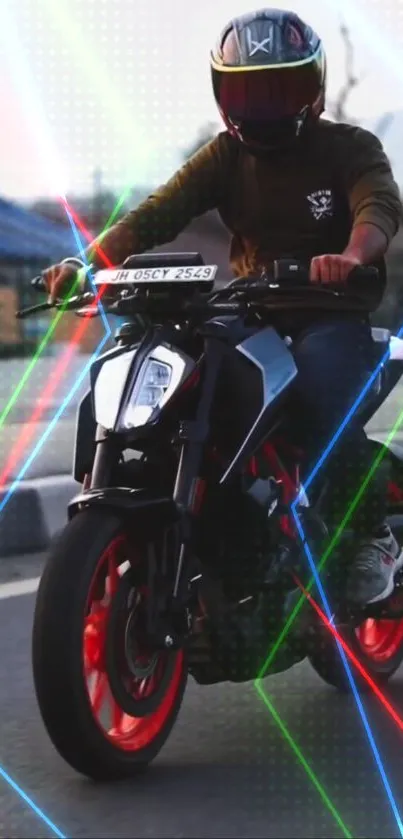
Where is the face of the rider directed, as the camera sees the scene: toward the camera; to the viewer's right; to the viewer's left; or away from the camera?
toward the camera

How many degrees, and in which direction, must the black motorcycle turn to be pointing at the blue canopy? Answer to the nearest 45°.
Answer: approximately 135° to its right

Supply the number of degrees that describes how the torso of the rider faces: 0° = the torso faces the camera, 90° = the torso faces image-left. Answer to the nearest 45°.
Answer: approximately 45°

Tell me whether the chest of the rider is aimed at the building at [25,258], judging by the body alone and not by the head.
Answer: no

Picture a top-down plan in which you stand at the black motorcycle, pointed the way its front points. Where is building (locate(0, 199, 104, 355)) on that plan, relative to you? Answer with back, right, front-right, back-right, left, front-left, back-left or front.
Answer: back-right
